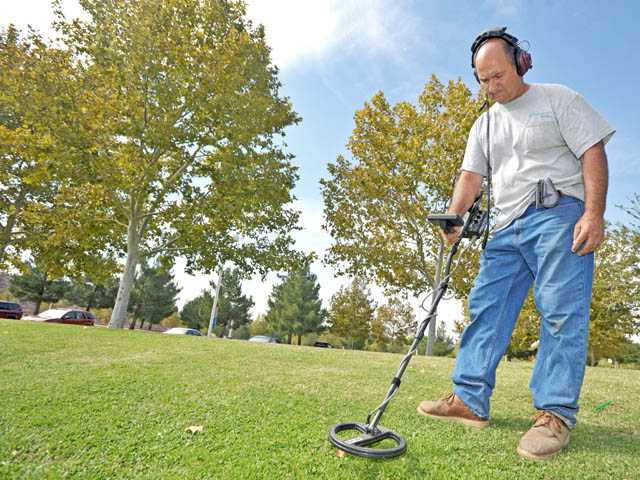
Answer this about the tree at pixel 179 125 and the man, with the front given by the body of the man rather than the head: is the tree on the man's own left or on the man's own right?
on the man's own right

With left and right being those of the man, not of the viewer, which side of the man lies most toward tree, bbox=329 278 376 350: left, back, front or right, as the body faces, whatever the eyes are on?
right

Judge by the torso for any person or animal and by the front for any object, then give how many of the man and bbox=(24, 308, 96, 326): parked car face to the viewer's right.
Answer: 0

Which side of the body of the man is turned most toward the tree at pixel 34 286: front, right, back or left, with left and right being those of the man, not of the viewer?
right

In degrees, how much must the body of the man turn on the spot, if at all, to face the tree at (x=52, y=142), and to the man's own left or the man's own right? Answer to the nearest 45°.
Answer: approximately 45° to the man's own right

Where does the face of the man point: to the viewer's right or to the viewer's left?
to the viewer's left

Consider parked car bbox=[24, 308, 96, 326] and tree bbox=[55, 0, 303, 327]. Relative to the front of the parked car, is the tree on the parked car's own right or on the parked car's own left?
on the parked car's own left

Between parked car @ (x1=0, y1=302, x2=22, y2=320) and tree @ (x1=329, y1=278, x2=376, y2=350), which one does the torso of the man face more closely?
the parked car

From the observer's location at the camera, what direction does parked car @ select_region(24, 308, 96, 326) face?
facing the viewer and to the left of the viewer

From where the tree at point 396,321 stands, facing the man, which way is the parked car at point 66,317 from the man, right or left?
right
